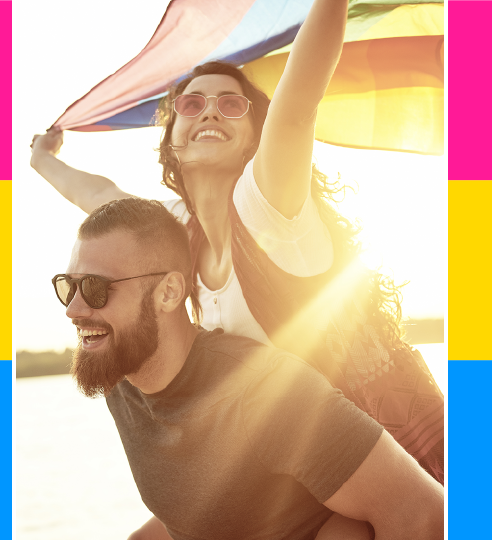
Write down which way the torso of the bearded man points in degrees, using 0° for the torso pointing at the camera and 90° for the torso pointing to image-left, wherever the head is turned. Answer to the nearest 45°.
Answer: approximately 45°
